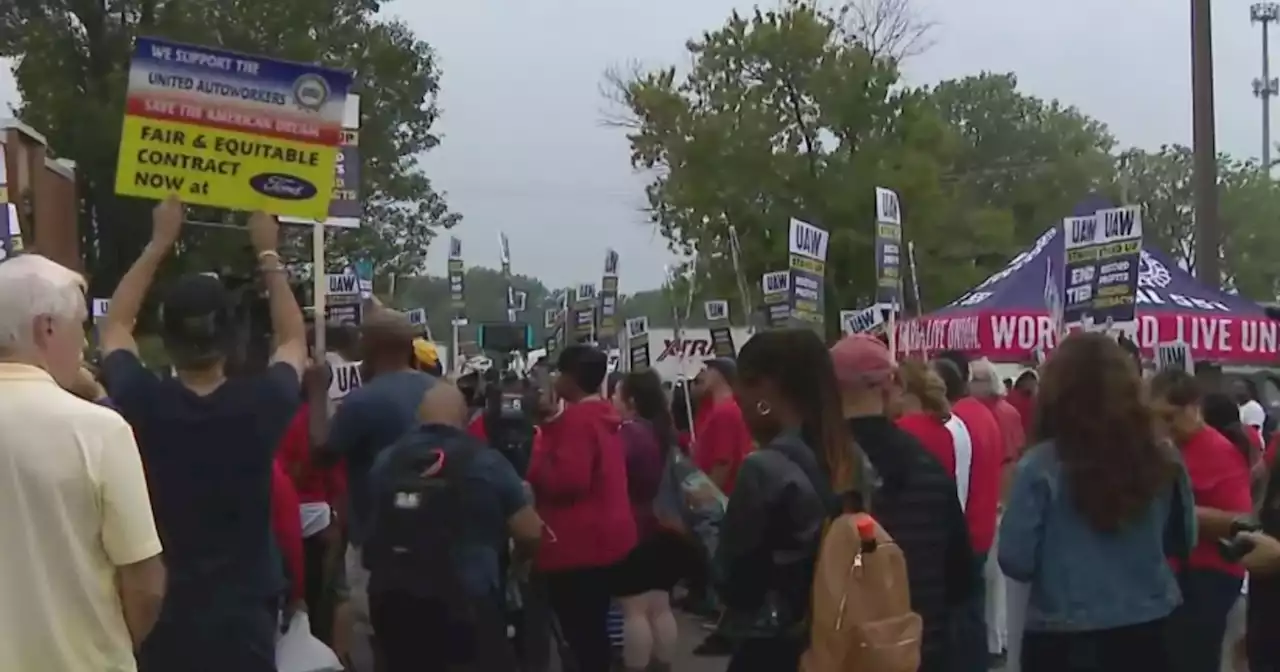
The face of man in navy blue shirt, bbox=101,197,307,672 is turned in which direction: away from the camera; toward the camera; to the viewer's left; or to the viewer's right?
away from the camera

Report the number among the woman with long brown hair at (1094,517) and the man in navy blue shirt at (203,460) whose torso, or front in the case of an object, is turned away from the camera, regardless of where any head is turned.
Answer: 2

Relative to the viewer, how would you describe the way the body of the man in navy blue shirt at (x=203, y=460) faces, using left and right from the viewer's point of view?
facing away from the viewer

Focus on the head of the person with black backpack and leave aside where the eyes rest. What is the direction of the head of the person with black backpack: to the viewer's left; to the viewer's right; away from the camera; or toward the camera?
away from the camera

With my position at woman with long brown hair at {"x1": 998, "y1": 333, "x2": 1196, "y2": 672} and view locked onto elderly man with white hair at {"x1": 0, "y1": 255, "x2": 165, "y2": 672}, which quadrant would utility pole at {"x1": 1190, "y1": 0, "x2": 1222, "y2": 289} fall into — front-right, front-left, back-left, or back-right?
back-right

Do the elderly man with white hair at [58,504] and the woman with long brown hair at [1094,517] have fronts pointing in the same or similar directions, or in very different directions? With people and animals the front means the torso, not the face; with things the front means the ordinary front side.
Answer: same or similar directions

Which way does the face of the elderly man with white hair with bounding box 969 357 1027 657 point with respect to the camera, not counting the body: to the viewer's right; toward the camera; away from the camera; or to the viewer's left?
away from the camera

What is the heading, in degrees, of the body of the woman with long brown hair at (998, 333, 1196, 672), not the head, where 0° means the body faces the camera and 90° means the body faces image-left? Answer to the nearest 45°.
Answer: approximately 180°

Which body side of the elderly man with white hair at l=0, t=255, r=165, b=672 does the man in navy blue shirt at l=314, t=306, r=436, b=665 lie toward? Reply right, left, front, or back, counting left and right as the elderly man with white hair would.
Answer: front

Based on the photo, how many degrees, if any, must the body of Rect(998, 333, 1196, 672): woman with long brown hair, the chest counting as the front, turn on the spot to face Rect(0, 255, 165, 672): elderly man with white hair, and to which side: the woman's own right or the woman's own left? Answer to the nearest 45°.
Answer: approximately 135° to the woman's own left

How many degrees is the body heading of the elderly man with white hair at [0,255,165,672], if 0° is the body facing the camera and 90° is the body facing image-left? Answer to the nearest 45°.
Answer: approximately 225°

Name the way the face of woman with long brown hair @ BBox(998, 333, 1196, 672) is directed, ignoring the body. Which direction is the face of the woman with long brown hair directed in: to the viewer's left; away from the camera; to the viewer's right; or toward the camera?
away from the camera

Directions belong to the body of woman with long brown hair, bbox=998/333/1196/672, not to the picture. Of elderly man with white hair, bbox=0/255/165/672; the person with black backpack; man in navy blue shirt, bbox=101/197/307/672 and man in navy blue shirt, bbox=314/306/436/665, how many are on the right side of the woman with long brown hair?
0

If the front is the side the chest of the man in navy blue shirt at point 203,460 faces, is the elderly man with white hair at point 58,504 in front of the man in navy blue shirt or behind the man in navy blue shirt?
behind
